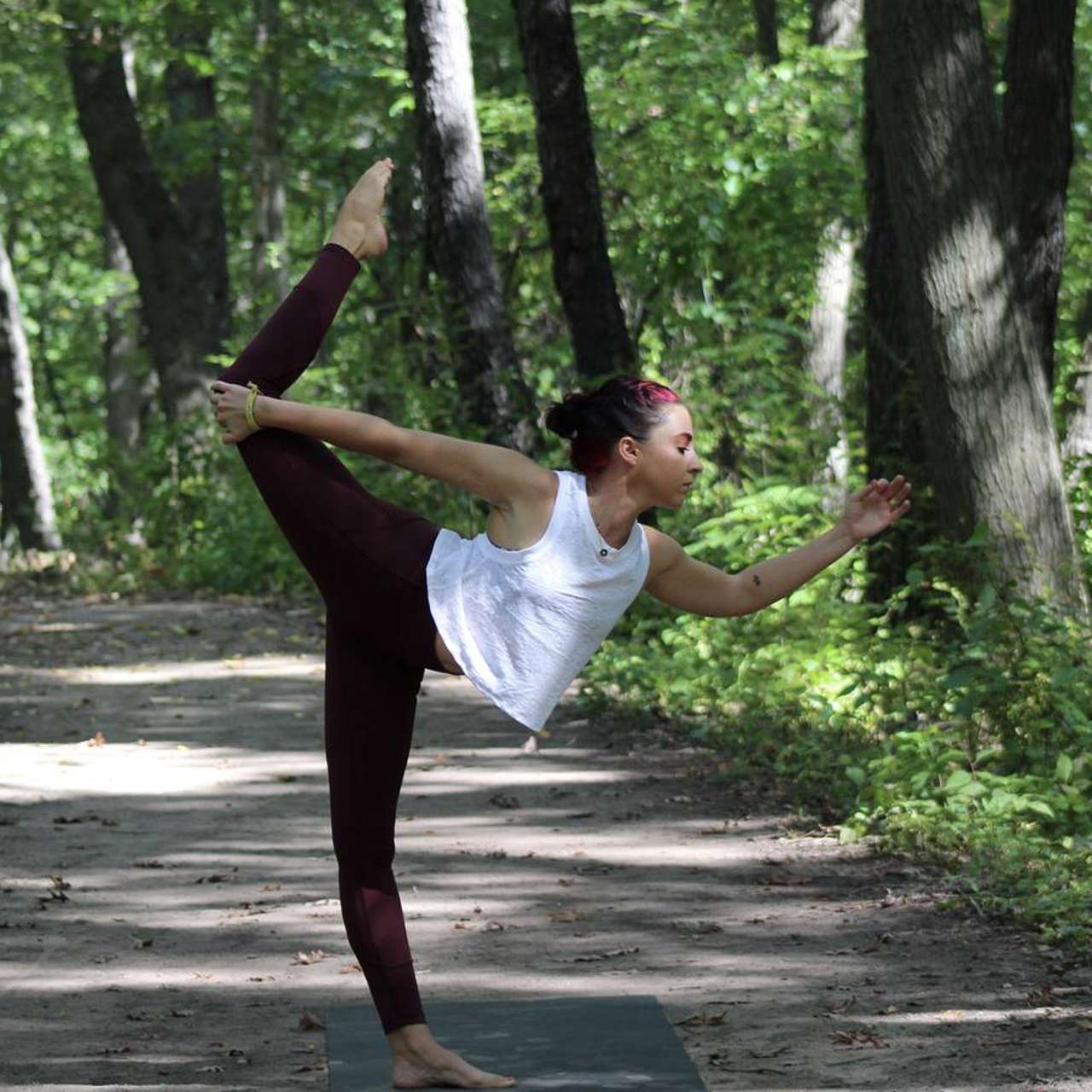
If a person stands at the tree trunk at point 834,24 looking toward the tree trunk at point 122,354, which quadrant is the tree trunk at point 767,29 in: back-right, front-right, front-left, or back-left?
front-right

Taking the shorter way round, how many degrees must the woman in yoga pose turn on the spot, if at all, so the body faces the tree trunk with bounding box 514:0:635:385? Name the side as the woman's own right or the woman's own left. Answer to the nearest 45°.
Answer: approximately 90° to the woman's own left

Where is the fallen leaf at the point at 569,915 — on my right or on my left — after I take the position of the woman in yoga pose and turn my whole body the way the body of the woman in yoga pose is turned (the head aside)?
on my left

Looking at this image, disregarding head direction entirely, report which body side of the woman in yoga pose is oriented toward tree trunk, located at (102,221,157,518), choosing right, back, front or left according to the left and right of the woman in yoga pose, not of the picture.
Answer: left

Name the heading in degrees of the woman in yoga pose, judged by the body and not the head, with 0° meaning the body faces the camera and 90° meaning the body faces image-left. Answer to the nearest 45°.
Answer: approximately 270°

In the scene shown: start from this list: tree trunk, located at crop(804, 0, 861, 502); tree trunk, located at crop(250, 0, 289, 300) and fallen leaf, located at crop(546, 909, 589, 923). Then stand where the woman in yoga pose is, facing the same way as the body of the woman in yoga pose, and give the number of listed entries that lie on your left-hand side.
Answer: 3

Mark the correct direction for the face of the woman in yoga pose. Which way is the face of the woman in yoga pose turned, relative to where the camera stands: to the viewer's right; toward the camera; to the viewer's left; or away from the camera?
to the viewer's right

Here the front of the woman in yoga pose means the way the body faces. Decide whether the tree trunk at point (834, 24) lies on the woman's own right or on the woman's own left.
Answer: on the woman's own left

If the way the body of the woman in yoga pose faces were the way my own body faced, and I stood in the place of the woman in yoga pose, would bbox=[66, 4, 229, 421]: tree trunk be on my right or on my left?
on my left

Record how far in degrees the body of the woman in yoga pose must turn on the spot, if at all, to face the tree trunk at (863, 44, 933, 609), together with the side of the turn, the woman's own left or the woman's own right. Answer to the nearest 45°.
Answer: approximately 90° to the woman's own left

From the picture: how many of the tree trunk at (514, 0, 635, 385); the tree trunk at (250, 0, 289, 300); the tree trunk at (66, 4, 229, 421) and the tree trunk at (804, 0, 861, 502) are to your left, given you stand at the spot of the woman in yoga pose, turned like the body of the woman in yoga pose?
4

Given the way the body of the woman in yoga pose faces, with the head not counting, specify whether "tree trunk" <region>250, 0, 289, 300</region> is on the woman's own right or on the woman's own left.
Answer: on the woman's own left

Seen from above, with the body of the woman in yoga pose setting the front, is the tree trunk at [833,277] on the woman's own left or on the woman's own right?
on the woman's own left

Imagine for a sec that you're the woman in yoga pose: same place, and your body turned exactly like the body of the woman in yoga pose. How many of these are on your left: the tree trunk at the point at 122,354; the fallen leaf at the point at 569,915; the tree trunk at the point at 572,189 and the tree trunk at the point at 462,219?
4

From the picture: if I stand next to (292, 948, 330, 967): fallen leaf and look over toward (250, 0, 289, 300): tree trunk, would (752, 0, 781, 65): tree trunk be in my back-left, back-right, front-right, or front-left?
front-right

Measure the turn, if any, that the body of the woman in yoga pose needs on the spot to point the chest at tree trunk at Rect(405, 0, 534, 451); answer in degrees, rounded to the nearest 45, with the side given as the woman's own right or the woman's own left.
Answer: approximately 90° to the woman's own left
